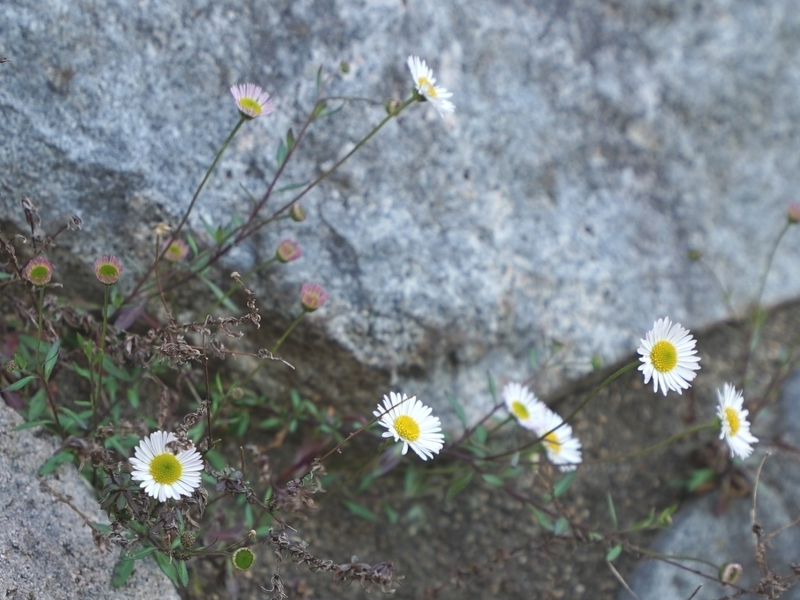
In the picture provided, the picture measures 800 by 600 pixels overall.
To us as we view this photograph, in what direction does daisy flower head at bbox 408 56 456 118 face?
facing to the right of the viewer

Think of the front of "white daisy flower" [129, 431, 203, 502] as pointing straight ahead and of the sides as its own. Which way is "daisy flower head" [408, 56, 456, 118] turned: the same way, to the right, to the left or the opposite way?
to the left

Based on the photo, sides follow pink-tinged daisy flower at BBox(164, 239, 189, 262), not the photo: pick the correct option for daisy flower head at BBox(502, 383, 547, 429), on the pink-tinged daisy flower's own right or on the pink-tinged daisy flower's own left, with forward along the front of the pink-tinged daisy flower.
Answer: on the pink-tinged daisy flower's own left

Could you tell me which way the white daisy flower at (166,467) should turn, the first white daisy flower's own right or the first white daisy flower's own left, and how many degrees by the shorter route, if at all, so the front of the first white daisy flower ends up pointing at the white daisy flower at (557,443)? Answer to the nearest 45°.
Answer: approximately 90° to the first white daisy flower's own left

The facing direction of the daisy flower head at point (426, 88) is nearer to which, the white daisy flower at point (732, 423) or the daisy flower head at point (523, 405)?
the white daisy flower

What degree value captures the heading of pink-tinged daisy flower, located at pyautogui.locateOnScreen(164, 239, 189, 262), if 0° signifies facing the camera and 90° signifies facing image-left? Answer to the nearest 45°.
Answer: approximately 0°
